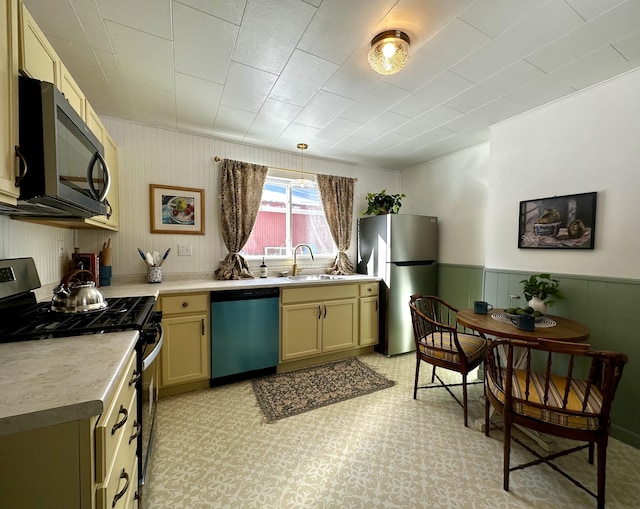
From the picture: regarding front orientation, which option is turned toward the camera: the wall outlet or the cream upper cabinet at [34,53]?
the wall outlet

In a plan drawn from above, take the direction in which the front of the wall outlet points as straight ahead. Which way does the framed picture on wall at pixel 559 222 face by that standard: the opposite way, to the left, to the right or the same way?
to the right

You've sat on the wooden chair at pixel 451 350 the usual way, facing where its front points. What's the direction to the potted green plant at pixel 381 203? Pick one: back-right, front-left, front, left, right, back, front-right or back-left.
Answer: back

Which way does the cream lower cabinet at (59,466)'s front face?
to the viewer's right

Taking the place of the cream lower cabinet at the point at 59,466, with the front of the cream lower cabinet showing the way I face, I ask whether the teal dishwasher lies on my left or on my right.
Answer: on my left

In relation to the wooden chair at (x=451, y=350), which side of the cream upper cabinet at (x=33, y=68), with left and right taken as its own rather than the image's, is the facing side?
front

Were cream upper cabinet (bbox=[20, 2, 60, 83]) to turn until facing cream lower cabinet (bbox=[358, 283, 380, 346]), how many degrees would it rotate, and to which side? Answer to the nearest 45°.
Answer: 0° — it already faces it

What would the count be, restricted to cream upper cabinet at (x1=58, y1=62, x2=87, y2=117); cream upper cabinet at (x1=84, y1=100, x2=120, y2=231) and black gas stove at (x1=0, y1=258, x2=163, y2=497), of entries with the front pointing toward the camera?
0

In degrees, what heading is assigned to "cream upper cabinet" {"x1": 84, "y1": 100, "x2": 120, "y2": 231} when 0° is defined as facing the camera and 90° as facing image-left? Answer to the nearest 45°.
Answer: approximately 270°

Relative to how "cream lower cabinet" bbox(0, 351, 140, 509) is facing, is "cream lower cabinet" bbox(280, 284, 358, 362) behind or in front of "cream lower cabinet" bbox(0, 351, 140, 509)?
in front

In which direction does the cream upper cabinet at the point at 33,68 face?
to the viewer's right

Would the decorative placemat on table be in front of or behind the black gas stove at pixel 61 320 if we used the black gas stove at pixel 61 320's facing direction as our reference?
in front

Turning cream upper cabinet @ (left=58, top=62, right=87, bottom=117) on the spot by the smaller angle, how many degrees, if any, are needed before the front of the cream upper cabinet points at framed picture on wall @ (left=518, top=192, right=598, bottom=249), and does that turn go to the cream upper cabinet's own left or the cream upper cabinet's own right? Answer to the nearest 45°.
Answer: approximately 45° to the cream upper cabinet's own right

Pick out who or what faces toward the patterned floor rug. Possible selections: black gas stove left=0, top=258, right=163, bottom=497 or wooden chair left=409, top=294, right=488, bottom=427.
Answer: the black gas stove

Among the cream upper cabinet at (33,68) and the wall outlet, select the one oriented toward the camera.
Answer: the wall outlet

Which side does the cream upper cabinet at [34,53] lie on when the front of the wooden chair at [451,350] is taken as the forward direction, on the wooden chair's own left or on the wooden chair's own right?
on the wooden chair's own right

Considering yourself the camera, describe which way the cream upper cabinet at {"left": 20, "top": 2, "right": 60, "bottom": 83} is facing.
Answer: facing to the right of the viewer

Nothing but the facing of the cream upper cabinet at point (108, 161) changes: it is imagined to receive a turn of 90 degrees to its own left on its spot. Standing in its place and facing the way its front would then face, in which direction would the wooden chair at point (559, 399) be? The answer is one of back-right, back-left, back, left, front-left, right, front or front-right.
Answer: back-right

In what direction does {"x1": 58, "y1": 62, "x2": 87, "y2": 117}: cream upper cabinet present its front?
to the viewer's right

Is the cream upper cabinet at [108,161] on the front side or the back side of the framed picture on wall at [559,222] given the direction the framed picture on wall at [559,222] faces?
on the front side
